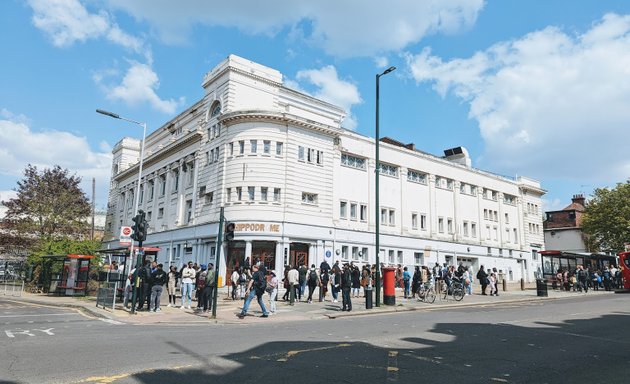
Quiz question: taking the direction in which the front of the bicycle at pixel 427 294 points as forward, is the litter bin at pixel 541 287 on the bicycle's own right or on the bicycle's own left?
on the bicycle's own left

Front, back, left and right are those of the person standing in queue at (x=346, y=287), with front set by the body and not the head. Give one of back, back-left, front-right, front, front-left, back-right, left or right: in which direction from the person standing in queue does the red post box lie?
front-right

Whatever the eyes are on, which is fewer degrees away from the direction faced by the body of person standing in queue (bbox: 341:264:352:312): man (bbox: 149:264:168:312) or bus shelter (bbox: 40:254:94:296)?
the bus shelter

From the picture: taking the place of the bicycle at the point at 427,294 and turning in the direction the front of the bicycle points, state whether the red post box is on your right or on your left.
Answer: on your right

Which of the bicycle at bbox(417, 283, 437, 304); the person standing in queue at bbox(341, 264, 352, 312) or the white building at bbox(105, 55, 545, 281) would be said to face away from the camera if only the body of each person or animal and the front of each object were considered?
the person standing in queue

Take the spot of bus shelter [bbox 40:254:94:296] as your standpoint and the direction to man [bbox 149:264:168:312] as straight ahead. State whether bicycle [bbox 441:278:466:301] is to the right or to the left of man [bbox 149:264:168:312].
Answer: left

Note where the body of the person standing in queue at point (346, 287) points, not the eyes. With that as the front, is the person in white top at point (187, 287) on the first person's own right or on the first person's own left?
on the first person's own left

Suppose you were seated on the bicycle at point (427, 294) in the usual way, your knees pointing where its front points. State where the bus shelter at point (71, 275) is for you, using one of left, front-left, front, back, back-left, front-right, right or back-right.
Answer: back-right

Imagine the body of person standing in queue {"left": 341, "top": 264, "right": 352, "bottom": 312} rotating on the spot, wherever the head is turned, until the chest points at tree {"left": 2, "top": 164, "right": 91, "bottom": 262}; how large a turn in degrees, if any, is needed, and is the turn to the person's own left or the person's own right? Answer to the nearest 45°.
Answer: approximately 45° to the person's own left
